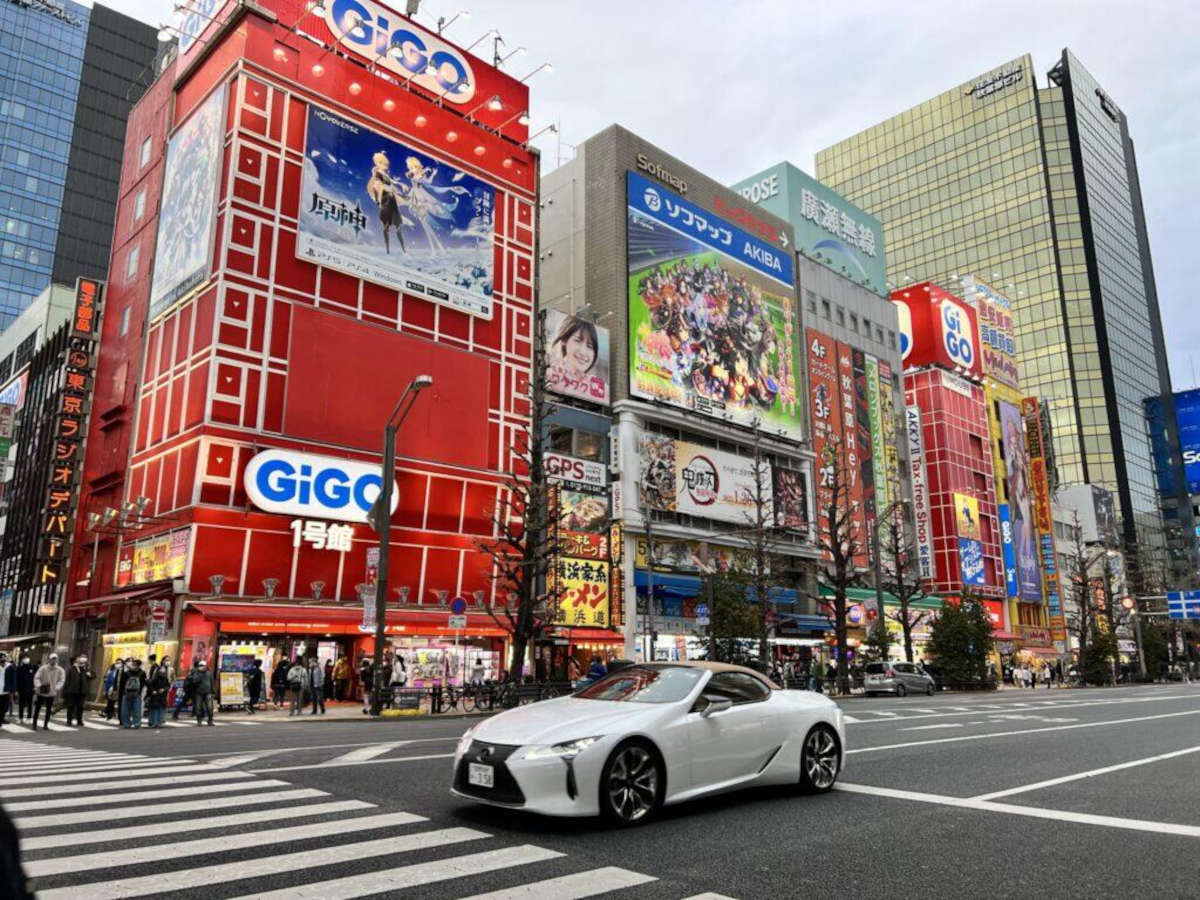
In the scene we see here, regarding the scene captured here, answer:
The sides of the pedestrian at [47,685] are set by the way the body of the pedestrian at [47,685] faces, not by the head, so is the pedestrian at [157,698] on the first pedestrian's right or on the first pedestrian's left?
on the first pedestrian's left

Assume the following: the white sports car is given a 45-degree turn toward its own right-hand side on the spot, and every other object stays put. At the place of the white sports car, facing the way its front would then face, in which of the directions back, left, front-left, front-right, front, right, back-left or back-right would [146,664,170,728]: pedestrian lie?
front-right

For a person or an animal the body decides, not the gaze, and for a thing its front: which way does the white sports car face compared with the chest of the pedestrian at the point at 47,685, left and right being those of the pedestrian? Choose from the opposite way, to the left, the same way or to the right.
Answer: to the right

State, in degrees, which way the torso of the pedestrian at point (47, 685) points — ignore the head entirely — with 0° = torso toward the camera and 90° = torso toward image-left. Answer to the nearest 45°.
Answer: approximately 0°

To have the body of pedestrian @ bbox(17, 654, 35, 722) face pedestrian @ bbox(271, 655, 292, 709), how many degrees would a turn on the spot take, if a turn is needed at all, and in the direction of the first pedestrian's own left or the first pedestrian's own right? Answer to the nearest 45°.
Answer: approximately 90° to the first pedestrian's own left

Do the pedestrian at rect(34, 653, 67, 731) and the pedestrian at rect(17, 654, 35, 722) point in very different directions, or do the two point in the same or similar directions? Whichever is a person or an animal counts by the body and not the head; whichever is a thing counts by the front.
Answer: same or similar directions

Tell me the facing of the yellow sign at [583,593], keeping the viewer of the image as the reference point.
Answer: facing the viewer

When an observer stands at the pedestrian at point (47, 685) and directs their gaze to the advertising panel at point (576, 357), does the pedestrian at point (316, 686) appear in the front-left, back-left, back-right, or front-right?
front-right

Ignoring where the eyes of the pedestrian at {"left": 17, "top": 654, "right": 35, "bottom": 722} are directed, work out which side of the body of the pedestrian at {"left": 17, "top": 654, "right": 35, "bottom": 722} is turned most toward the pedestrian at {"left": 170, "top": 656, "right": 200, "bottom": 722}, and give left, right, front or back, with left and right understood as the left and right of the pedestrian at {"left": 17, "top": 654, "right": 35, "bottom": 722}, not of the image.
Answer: left

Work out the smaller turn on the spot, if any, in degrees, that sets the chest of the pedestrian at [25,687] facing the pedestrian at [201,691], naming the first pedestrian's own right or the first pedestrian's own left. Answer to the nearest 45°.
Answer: approximately 45° to the first pedestrian's own left

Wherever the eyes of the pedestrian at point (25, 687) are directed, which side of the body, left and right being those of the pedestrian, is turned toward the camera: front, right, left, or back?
front

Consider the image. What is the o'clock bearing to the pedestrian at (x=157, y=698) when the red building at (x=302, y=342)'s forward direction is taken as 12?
The pedestrian is roughly at 2 o'clock from the red building.
